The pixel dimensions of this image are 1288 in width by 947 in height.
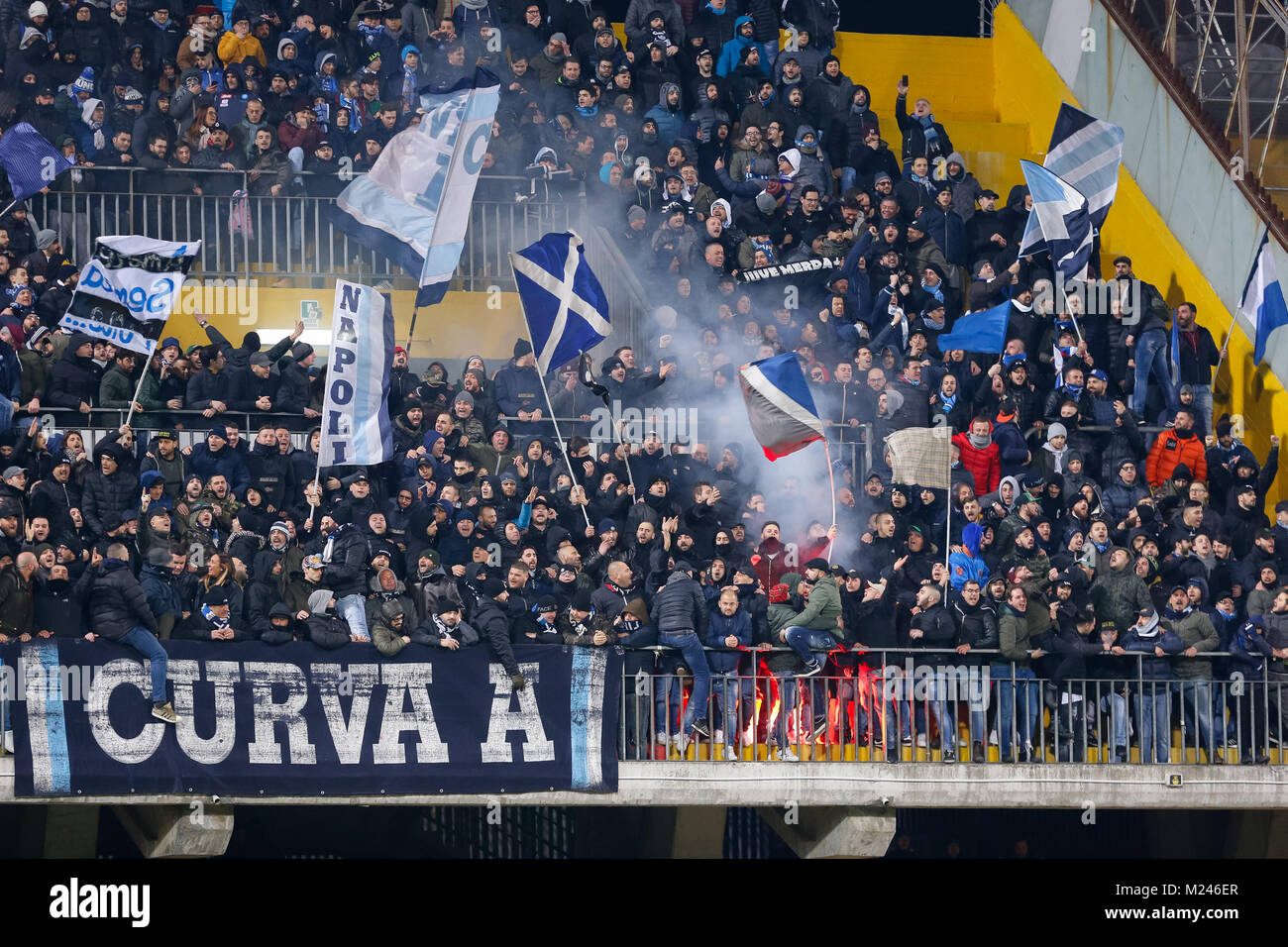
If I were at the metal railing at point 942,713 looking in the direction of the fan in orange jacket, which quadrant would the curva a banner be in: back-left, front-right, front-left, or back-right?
back-left

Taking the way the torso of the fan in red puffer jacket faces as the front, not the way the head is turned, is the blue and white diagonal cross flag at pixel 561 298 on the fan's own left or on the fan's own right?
on the fan's own right

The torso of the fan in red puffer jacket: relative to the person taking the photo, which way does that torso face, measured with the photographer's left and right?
facing the viewer

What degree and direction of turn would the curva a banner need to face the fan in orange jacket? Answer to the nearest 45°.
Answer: approximately 90° to its left

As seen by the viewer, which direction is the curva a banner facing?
toward the camera

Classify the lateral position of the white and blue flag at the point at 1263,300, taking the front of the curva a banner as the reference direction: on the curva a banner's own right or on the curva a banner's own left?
on the curva a banner's own left
